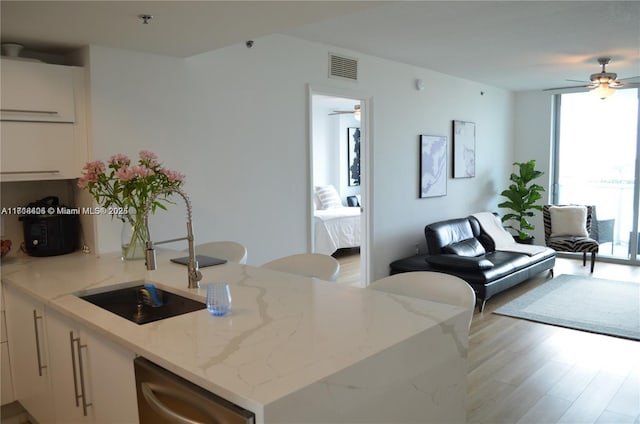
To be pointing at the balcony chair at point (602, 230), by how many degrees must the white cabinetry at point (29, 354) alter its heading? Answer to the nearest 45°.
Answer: approximately 135° to its left

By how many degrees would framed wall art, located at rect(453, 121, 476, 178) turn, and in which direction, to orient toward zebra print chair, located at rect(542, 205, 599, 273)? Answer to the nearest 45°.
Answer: approximately 45° to its left

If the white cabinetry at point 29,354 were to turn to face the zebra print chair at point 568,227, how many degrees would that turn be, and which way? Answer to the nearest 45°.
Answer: approximately 135° to its left

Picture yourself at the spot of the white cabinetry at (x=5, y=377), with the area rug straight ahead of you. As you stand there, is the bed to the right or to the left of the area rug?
left

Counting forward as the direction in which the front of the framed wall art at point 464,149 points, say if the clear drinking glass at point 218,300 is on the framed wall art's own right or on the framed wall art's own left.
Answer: on the framed wall art's own right

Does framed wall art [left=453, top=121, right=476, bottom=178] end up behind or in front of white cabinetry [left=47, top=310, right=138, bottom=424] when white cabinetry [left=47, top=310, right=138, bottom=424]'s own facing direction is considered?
behind

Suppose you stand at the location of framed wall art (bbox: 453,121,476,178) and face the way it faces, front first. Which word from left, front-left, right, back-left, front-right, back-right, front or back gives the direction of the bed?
back-right

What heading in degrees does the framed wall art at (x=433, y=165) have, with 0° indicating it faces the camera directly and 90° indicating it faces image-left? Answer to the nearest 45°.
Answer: approximately 315°

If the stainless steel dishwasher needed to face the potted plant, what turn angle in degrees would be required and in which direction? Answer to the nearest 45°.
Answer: approximately 180°

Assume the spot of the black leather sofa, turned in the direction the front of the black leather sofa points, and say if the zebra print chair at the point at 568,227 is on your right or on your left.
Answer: on your left

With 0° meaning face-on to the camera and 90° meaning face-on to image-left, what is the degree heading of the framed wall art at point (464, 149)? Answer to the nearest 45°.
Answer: approximately 315°
